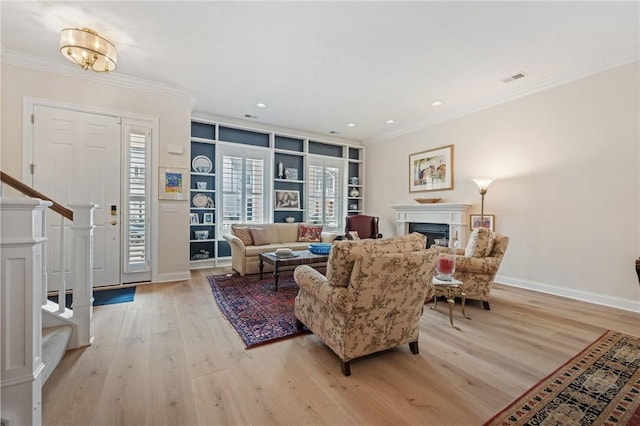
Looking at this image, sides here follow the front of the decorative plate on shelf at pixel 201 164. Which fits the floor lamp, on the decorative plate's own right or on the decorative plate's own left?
on the decorative plate's own left

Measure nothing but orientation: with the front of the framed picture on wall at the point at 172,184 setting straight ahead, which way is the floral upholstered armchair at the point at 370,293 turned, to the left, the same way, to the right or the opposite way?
the opposite way

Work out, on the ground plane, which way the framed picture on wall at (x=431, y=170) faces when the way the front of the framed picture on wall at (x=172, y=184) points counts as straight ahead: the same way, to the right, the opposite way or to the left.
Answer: to the right

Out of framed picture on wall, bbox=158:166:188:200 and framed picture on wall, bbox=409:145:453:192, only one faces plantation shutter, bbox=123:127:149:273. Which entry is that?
framed picture on wall, bbox=409:145:453:192

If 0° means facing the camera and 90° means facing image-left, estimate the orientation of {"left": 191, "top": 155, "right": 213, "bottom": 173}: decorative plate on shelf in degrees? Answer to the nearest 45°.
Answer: approximately 0°

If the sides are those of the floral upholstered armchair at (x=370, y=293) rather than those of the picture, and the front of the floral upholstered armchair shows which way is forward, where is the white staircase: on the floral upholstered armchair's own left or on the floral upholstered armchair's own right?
on the floral upholstered armchair's own left

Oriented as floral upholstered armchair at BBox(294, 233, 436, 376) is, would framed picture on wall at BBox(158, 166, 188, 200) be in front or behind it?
in front

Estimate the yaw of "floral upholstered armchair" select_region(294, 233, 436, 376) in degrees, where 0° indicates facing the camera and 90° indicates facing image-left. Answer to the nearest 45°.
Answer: approximately 135°

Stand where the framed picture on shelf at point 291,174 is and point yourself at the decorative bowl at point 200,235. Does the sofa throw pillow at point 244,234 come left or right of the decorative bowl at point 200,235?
left

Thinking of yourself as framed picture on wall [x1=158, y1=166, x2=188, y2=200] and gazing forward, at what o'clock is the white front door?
The white front door is roughly at 3 o'clock from the framed picture on wall.

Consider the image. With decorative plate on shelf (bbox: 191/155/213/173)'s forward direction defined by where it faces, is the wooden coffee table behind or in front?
in front

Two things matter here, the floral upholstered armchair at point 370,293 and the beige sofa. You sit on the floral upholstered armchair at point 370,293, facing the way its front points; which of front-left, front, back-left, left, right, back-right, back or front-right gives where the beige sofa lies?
front

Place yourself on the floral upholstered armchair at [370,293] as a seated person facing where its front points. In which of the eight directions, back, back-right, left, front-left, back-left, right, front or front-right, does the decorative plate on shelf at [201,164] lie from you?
front

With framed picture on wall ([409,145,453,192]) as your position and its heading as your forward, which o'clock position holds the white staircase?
The white staircase is roughly at 11 o'clock from the framed picture on wall.

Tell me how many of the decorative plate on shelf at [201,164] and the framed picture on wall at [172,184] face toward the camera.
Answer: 2

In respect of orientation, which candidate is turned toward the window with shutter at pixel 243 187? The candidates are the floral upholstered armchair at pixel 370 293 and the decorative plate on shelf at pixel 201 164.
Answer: the floral upholstered armchair
